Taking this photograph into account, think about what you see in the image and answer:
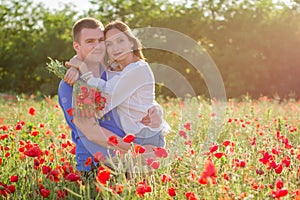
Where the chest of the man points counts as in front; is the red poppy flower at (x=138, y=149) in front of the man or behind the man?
in front

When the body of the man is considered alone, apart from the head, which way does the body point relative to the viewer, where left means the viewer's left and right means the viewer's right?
facing the viewer and to the right of the viewer

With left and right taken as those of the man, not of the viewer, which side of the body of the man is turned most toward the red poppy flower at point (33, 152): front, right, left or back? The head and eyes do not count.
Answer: right
